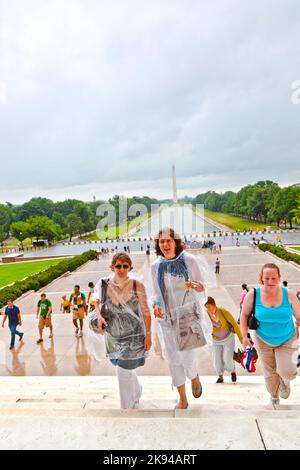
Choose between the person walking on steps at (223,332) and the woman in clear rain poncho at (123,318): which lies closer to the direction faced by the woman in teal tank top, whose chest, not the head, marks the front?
the woman in clear rain poncho

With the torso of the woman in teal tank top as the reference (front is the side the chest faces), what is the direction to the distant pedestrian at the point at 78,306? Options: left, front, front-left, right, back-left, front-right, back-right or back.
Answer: back-right

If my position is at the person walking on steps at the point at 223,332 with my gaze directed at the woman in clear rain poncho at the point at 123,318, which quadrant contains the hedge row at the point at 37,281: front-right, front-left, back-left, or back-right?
back-right

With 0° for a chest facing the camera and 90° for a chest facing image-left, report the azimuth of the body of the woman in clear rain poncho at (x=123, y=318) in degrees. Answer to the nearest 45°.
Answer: approximately 0°

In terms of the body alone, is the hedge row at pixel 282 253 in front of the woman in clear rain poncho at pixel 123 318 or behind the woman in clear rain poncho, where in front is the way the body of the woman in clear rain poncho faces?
behind

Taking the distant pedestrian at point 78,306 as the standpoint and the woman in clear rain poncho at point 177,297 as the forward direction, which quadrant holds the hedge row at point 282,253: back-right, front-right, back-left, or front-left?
back-left

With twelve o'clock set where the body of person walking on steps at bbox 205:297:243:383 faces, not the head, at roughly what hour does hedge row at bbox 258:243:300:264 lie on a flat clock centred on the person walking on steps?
The hedge row is roughly at 5 o'clock from the person walking on steps.

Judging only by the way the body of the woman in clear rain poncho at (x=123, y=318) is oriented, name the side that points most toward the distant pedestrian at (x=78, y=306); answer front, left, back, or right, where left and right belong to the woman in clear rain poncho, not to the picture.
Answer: back

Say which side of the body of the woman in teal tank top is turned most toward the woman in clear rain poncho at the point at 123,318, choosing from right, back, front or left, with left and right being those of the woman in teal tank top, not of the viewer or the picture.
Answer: right
